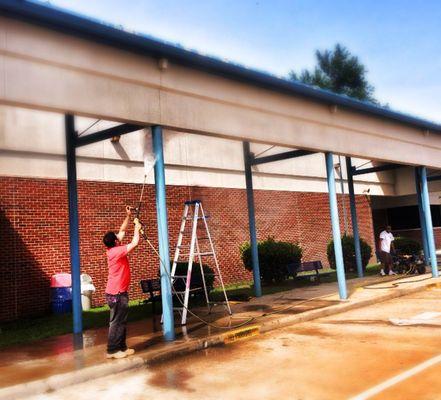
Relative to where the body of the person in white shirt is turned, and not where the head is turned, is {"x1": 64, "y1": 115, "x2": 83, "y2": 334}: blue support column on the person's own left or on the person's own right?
on the person's own right

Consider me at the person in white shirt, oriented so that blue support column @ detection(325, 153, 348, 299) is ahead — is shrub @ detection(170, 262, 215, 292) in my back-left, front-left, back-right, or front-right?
front-right

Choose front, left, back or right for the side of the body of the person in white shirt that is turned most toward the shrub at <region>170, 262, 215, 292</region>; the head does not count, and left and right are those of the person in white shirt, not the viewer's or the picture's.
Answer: right

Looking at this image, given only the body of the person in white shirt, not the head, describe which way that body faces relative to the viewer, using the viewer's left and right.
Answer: facing the viewer and to the right of the viewer

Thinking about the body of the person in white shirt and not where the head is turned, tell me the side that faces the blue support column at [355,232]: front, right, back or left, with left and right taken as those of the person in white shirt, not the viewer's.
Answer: right

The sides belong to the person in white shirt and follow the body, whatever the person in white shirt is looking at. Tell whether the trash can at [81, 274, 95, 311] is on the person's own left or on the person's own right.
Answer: on the person's own right

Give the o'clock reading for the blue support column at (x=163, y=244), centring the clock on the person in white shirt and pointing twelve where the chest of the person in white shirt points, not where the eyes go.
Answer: The blue support column is roughly at 2 o'clock from the person in white shirt.

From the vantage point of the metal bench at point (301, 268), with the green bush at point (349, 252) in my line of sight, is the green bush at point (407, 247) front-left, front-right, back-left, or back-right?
front-right

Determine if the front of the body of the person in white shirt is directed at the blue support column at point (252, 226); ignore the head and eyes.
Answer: no

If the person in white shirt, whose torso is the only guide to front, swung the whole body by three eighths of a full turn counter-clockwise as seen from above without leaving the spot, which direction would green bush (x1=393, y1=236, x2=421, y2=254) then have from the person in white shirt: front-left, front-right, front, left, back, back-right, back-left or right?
front
